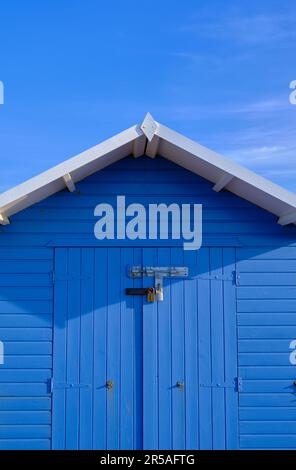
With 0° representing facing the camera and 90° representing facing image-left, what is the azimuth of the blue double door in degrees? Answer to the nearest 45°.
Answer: approximately 0°
